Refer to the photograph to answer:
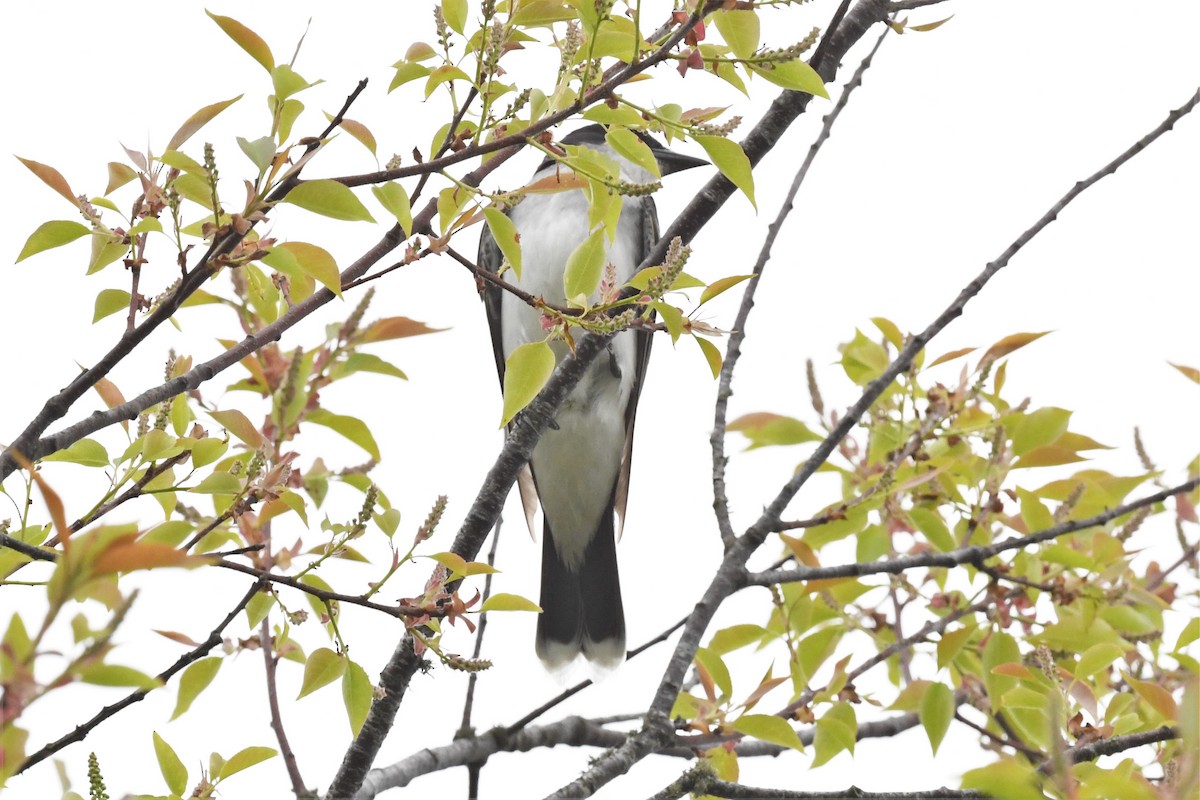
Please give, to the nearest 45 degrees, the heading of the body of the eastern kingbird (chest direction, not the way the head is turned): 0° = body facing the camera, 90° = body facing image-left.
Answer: approximately 0°
